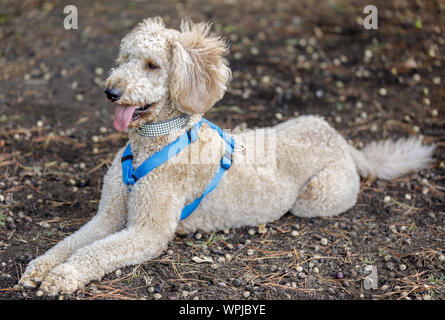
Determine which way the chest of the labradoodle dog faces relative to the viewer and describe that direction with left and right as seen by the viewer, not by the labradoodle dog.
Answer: facing the viewer and to the left of the viewer
